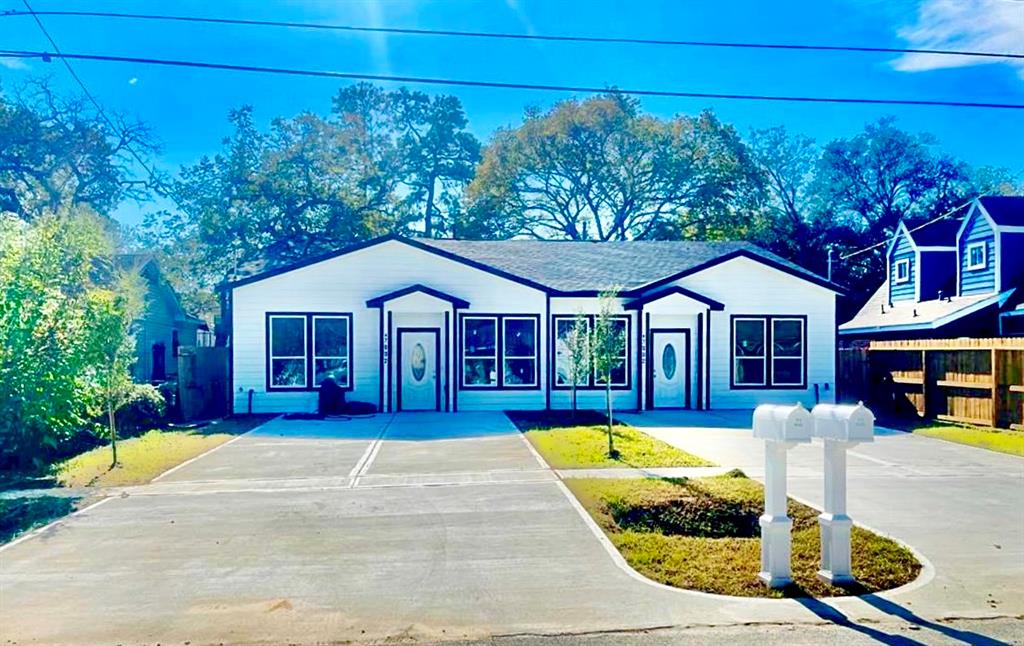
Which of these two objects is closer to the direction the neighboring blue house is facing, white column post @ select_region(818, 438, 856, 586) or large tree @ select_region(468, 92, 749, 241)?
the white column post

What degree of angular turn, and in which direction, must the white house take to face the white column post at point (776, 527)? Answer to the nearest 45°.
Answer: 0° — it already faces it

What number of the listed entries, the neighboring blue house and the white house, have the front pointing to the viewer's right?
0

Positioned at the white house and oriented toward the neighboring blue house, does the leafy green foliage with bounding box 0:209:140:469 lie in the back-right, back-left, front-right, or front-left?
back-right

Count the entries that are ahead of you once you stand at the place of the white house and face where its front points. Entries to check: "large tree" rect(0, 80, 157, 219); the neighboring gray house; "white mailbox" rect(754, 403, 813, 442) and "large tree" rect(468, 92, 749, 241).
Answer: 1

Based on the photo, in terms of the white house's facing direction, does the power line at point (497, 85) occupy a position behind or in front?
in front

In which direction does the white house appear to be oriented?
toward the camera

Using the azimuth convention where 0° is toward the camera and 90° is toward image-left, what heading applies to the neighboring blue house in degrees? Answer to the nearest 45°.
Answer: approximately 45°

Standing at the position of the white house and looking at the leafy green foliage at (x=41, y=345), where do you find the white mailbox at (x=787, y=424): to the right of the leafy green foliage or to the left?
left

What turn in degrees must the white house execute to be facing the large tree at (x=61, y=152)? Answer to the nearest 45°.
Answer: approximately 135° to its right

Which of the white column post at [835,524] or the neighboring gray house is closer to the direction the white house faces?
the white column post

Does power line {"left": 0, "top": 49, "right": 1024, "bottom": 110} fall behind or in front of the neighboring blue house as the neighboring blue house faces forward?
in front

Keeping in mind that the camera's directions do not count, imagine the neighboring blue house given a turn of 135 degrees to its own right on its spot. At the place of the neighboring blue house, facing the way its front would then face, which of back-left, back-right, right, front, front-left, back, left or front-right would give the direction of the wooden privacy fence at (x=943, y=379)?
back
